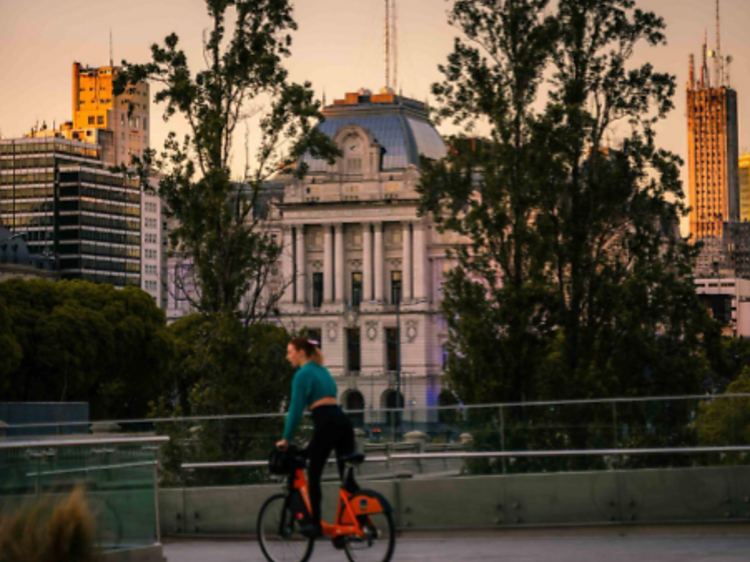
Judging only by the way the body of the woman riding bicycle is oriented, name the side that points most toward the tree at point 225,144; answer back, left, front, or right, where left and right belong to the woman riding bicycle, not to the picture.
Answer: right

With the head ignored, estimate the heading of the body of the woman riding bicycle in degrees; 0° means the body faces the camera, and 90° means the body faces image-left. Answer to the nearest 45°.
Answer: approximately 90°

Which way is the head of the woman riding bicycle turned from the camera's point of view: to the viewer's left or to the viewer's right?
to the viewer's left

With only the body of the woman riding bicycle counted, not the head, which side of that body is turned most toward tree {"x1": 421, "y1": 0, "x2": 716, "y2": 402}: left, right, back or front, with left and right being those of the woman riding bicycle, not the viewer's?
right

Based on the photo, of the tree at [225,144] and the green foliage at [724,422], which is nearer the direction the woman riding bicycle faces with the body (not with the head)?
the tree

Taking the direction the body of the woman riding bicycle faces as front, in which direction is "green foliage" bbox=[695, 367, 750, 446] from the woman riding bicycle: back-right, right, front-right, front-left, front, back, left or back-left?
back-right
